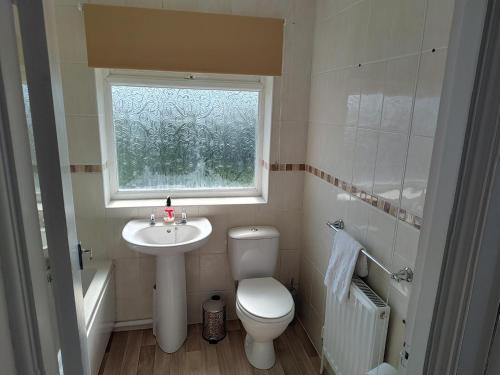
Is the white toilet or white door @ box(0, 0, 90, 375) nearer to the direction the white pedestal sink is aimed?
the white door

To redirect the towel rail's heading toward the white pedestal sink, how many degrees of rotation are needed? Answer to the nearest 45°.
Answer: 0° — it already faces it

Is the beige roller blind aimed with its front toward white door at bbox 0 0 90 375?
yes

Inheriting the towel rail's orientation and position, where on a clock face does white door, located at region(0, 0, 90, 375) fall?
The white door is roughly at 10 o'clock from the towel rail.

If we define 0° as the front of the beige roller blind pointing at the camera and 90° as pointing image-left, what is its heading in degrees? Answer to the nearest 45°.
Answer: approximately 0°

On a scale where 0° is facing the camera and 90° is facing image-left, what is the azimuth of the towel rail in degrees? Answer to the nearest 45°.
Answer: approximately 90°
